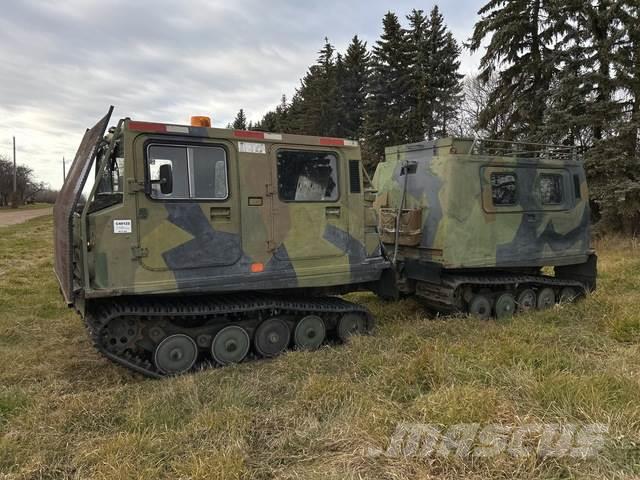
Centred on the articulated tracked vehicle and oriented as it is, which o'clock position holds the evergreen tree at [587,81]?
The evergreen tree is roughly at 6 o'clock from the articulated tracked vehicle.

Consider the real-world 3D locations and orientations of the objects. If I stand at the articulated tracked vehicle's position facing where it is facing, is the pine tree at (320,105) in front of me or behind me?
behind

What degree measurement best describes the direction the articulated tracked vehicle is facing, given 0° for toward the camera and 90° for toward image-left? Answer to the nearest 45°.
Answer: approximately 45°

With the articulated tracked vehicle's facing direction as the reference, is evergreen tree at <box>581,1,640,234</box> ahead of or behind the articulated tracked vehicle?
behind

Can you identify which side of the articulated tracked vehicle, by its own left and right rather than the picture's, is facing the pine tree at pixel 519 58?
back
